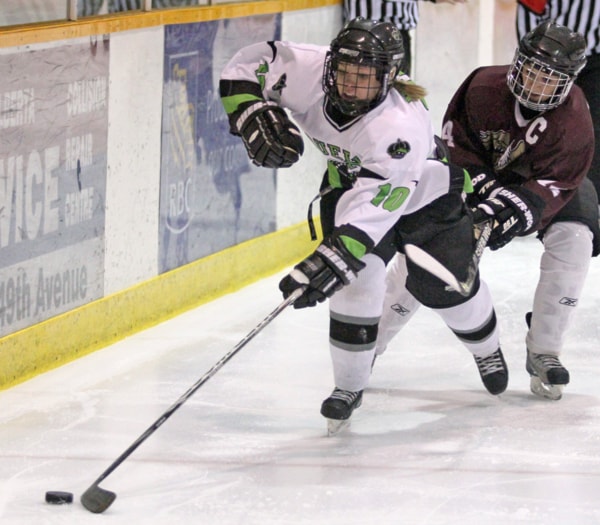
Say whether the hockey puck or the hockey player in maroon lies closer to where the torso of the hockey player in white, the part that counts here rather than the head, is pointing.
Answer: the hockey puck

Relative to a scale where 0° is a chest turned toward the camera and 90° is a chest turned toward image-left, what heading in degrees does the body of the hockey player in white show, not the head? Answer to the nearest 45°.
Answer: approximately 45°

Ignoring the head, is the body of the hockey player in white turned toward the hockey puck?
yes

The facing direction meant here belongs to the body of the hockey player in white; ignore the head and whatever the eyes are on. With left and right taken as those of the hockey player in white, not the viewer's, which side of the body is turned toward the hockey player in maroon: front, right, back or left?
back
